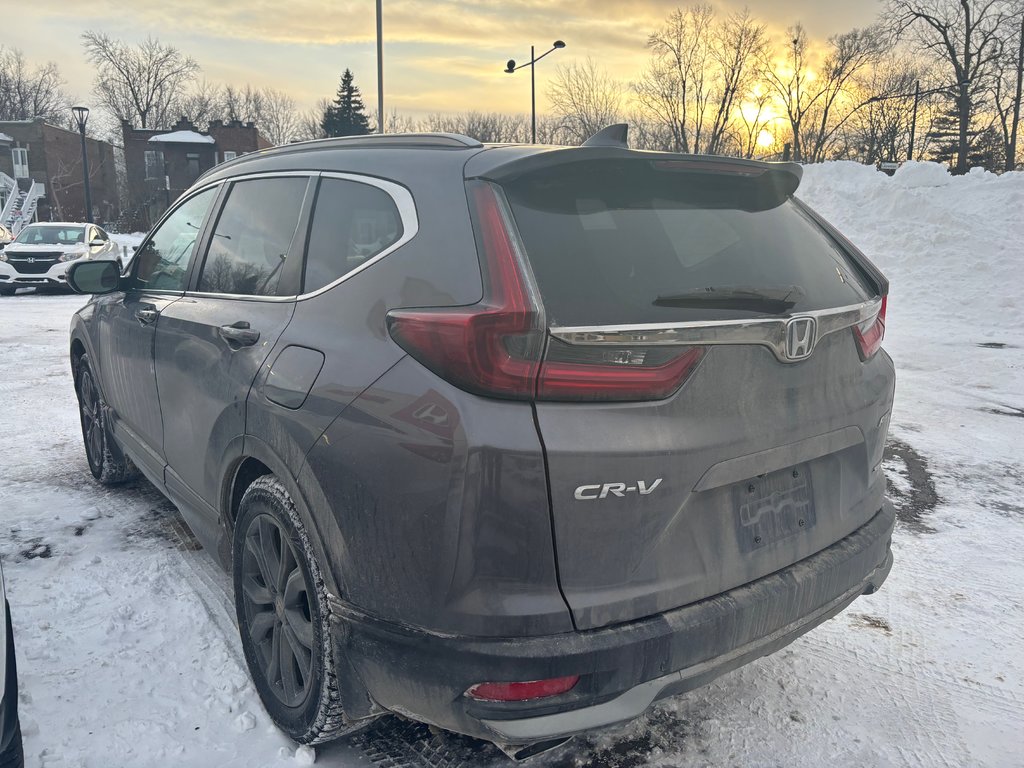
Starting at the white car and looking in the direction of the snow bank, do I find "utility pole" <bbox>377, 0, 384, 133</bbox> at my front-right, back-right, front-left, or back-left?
front-left

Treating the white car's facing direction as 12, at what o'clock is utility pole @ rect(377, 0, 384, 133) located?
The utility pole is roughly at 8 o'clock from the white car.

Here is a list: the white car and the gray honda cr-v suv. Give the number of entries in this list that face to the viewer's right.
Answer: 0

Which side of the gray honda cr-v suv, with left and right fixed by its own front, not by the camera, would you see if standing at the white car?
front

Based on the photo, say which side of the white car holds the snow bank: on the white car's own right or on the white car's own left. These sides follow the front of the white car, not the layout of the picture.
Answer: on the white car's own left

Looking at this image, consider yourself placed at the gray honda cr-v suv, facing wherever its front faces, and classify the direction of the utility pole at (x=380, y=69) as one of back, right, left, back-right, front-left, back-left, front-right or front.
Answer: front-right

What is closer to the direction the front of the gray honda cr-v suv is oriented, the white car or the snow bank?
the white car

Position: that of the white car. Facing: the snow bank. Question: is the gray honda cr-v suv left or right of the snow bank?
right

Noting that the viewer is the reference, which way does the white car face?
facing the viewer and to the left of the viewer

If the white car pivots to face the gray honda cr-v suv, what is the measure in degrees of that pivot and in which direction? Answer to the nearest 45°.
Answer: approximately 45° to its left

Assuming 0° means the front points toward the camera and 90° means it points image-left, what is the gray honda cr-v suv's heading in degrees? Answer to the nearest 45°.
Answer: approximately 135°
